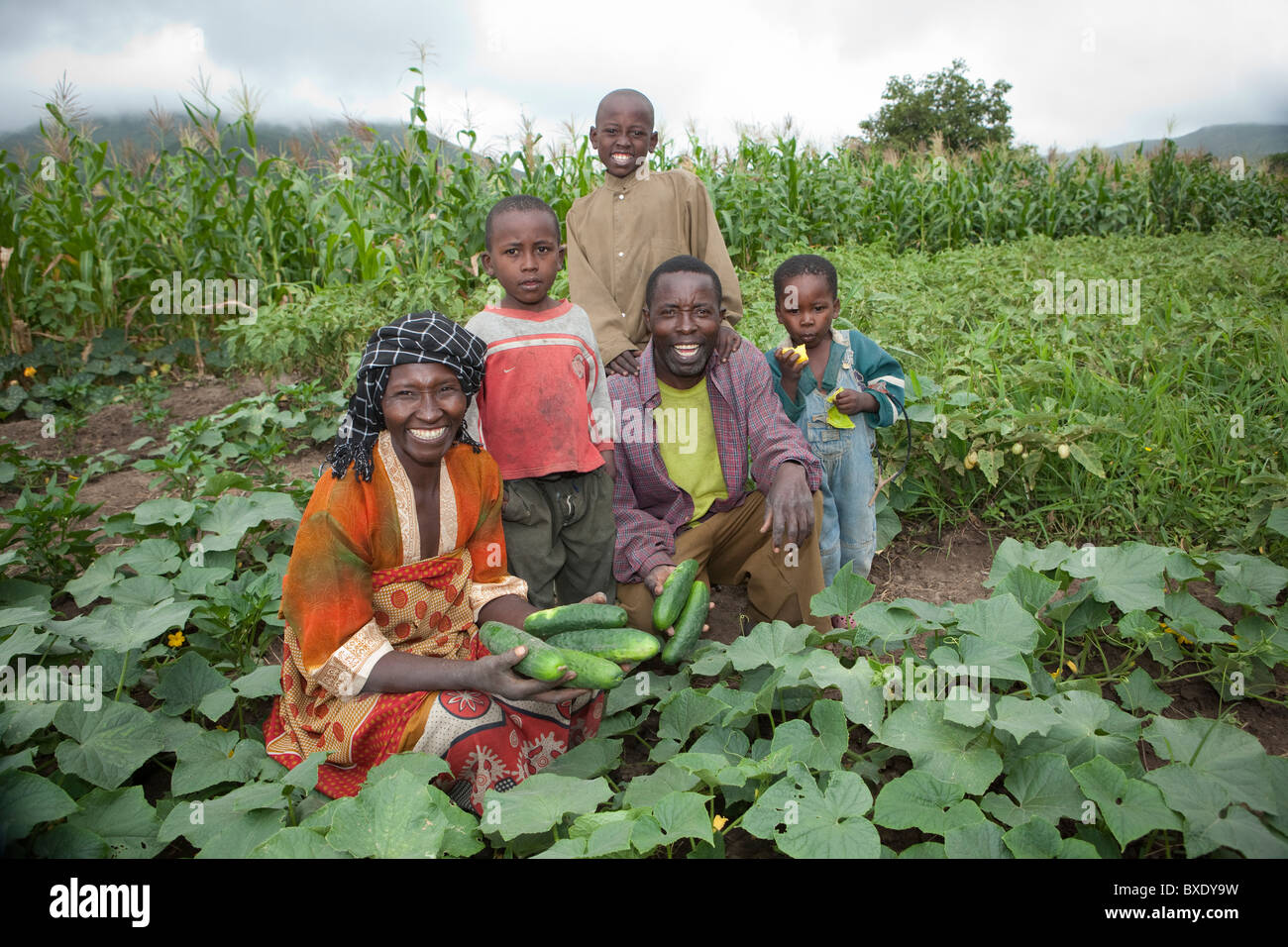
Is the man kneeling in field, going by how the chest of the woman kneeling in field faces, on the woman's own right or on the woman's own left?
on the woman's own left

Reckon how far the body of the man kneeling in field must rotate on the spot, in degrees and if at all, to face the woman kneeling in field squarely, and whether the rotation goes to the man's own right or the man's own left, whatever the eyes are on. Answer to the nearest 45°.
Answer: approximately 45° to the man's own right

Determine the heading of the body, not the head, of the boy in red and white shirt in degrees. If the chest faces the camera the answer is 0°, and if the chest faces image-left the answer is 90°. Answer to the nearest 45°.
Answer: approximately 0°

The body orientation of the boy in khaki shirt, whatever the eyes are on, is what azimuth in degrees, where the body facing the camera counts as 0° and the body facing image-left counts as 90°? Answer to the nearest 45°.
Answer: approximately 0°

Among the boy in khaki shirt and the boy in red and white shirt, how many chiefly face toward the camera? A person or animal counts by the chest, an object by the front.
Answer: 2
